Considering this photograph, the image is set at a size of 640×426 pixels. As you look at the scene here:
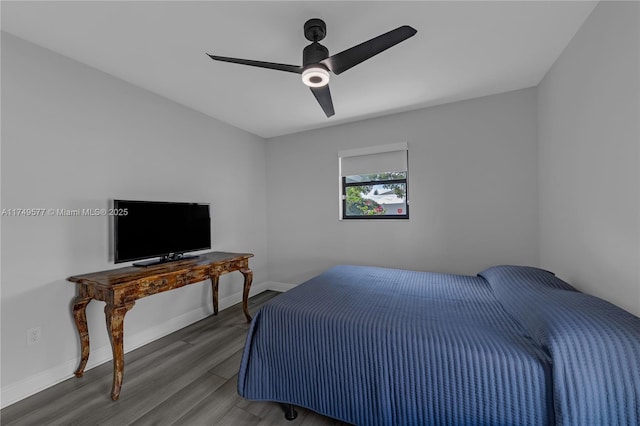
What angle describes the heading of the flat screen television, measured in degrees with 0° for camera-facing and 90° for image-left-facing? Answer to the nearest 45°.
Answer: approximately 315°

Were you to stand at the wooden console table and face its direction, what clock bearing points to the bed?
The bed is roughly at 12 o'clock from the wooden console table.

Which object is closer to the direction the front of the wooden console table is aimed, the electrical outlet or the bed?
the bed

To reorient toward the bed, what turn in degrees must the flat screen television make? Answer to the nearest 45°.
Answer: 0° — it already faces it

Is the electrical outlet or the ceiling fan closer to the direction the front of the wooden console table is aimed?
the ceiling fan

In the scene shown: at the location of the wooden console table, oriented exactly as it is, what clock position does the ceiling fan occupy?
The ceiling fan is roughly at 12 o'clock from the wooden console table.

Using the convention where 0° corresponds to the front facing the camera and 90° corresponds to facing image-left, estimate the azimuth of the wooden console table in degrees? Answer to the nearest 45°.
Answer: approximately 315°

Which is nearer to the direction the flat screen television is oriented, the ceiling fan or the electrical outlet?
the ceiling fan

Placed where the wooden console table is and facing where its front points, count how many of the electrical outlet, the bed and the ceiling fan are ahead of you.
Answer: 2
